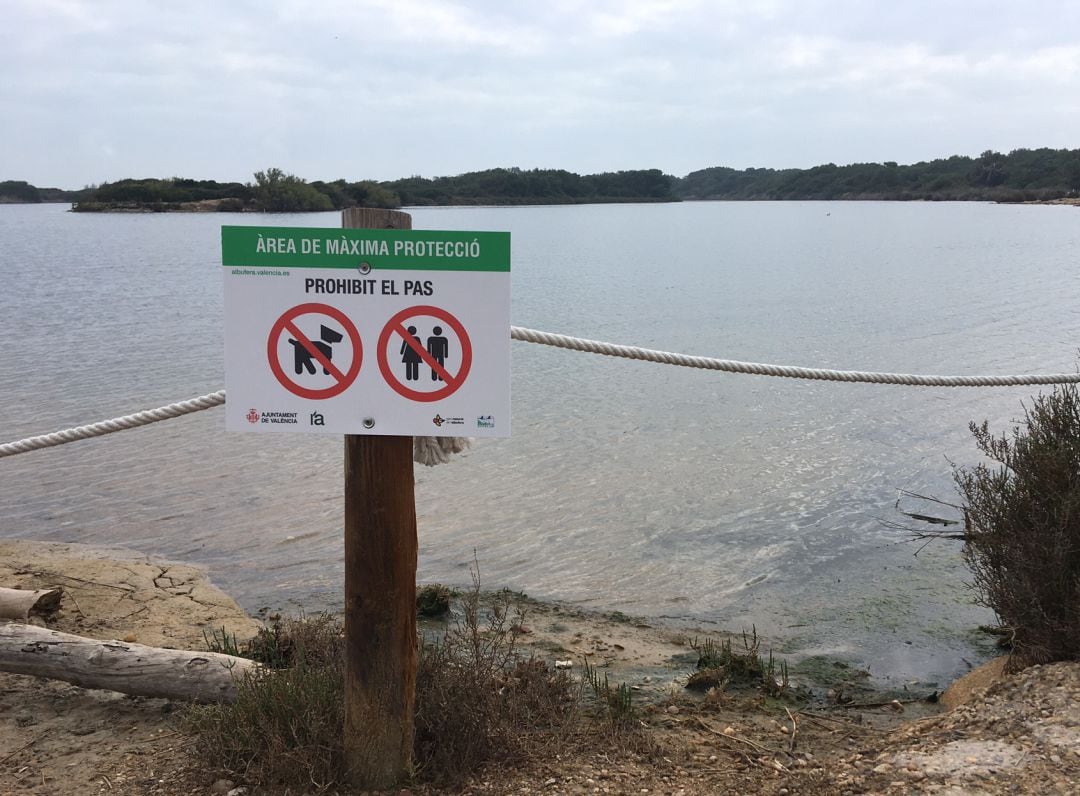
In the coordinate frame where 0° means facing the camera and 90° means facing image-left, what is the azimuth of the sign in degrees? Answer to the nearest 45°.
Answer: approximately 0°

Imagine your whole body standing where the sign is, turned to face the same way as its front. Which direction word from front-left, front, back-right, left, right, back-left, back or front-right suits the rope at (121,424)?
back-right

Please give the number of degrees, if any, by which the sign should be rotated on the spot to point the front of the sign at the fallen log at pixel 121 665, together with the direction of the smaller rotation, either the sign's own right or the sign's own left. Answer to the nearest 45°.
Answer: approximately 135° to the sign's own right

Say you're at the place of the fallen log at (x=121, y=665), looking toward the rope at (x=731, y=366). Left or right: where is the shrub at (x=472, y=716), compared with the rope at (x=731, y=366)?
right

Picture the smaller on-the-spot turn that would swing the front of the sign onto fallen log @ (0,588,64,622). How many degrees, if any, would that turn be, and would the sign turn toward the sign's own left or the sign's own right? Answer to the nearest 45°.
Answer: approximately 135° to the sign's own right
